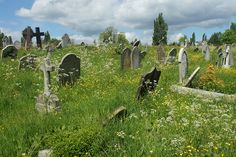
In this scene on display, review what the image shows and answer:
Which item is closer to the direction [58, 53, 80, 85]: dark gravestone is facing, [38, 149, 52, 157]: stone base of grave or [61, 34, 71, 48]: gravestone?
the stone base of grave

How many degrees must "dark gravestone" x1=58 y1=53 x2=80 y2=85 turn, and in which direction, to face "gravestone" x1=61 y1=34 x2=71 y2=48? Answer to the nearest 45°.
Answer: approximately 180°

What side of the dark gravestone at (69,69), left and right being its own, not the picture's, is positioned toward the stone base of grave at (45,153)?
front

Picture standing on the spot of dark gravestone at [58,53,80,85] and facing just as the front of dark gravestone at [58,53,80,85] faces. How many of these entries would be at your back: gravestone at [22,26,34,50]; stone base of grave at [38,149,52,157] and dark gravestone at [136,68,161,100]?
1

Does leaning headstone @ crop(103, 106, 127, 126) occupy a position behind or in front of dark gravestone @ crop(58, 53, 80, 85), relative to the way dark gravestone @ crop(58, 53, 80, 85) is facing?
in front

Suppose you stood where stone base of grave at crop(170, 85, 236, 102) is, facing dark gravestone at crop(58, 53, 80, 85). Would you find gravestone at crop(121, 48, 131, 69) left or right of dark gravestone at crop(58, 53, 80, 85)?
right

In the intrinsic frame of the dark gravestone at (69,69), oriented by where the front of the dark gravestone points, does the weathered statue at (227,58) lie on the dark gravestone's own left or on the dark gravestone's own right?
on the dark gravestone's own left

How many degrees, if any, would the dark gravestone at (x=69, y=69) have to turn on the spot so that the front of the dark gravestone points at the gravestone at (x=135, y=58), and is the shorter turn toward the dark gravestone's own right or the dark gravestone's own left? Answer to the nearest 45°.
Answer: approximately 135° to the dark gravestone's own left

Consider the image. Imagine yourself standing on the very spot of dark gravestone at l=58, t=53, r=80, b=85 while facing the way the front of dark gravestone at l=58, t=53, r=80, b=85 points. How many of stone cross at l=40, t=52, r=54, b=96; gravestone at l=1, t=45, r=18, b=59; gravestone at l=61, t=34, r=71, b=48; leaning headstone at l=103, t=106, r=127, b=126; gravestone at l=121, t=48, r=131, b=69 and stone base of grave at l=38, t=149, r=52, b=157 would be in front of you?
3

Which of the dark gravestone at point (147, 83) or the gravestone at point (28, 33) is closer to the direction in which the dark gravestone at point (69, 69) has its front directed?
the dark gravestone

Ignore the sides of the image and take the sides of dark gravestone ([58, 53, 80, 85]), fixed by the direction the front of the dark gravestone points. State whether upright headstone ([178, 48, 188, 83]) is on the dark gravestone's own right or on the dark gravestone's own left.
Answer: on the dark gravestone's own left

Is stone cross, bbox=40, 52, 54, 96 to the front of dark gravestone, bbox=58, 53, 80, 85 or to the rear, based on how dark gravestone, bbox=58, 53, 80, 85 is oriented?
to the front

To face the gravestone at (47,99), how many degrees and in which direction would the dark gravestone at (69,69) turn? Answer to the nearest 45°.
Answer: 0° — it already faces it

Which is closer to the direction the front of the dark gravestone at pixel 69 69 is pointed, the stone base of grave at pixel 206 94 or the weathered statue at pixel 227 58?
the stone base of grave

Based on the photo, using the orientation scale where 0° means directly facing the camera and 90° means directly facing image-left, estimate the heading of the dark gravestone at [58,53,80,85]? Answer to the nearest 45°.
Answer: approximately 0°
